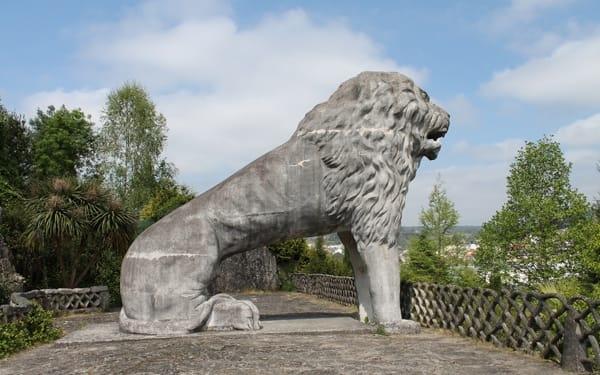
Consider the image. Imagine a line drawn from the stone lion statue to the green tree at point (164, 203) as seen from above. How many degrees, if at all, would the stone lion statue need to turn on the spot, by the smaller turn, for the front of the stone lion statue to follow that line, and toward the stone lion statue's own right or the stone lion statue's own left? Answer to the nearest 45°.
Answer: approximately 90° to the stone lion statue's own left

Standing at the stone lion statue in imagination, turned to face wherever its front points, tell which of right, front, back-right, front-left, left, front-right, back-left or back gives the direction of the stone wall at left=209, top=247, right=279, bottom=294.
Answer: left

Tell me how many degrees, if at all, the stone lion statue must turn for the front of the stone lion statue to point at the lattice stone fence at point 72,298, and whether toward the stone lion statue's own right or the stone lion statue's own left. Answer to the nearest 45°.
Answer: approximately 135° to the stone lion statue's own left

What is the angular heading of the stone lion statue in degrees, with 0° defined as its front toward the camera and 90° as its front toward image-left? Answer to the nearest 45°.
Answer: approximately 270°

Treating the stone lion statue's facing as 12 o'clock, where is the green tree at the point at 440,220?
The green tree is roughly at 10 o'clock from the stone lion statue.

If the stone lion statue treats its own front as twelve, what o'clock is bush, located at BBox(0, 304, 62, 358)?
The bush is roughly at 6 o'clock from the stone lion statue.

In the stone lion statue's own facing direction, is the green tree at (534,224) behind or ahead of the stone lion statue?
ahead

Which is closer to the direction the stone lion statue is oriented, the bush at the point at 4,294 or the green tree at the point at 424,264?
the green tree

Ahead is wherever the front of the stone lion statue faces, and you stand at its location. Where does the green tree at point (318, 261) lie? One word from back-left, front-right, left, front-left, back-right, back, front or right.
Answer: left

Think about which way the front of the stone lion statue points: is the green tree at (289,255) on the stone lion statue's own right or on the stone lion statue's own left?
on the stone lion statue's own left

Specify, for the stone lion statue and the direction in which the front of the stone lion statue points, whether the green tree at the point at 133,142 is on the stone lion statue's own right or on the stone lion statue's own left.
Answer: on the stone lion statue's own left

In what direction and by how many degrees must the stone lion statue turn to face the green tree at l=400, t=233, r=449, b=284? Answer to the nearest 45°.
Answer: approximately 45° to its left
